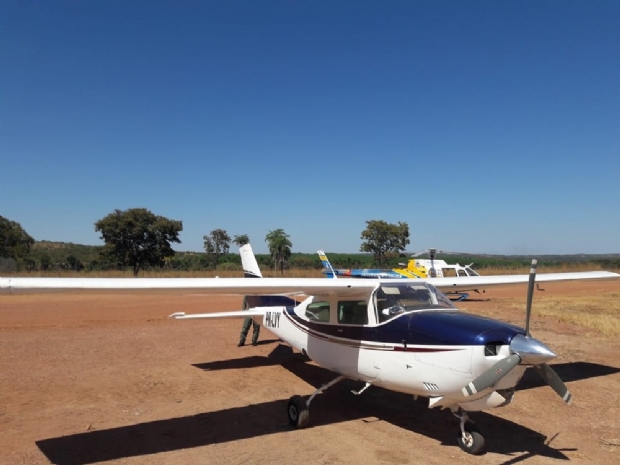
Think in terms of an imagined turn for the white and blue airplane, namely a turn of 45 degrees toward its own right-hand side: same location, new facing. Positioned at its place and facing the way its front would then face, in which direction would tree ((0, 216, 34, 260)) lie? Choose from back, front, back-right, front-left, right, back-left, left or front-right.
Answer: back-right

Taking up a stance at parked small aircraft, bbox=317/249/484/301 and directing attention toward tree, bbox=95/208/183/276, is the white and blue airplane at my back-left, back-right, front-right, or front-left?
back-left

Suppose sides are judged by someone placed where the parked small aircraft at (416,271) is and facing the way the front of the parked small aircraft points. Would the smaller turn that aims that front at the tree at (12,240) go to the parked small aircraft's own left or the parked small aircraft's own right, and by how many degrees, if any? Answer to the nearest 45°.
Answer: approximately 180°

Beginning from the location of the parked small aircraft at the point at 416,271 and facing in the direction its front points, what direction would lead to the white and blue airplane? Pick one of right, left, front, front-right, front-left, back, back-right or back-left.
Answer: right

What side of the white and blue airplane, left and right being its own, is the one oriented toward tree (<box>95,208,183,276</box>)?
back

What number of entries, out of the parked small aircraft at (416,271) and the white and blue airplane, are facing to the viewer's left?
0

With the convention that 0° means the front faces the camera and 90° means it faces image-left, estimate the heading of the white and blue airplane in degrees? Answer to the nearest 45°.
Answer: approximately 315°

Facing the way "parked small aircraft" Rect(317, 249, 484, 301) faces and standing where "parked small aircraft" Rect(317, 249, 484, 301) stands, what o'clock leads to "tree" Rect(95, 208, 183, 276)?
The tree is roughly at 7 o'clock from the parked small aircraft.

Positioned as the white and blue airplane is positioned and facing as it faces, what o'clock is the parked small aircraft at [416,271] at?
The parked small aircraft is roughly at 8 o'clock from the white and blue airplane.

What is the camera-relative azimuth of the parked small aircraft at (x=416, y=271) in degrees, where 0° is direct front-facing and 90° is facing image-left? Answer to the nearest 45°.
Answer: approximately 270°
